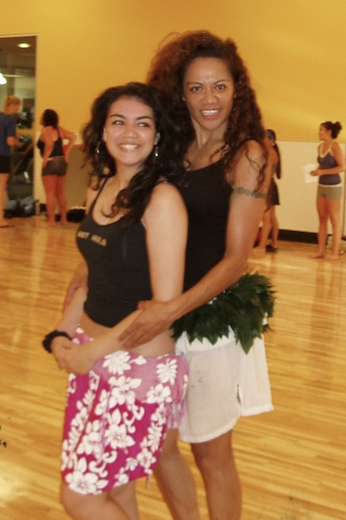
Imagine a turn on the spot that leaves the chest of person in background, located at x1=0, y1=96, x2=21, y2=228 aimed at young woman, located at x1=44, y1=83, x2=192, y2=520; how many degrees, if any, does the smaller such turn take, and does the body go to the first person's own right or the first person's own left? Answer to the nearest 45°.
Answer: approximately 90° to the first person's own right

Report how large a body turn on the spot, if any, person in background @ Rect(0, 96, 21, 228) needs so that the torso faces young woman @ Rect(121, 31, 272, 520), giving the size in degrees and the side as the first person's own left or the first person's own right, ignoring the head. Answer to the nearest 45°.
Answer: approximately 90° to the first person's own right

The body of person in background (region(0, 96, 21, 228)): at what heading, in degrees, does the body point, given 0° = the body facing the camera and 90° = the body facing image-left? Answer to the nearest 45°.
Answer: approximately 270°

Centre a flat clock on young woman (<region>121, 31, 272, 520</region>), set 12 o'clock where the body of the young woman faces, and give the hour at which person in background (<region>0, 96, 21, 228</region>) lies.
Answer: The person in background is roughly at 4 o'clock from the young woman.

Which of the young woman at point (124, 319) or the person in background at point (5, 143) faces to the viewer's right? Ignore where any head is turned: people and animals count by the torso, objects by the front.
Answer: the person in background

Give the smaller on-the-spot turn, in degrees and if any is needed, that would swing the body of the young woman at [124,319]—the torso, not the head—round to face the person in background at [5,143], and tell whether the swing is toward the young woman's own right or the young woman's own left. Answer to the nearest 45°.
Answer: approximately 135° to the young woman's own right

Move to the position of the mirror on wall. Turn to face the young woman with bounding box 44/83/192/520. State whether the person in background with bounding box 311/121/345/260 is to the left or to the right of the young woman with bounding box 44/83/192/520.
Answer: left

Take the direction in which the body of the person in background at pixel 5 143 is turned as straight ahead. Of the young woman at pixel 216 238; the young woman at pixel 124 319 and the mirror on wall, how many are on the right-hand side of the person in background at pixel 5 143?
2
